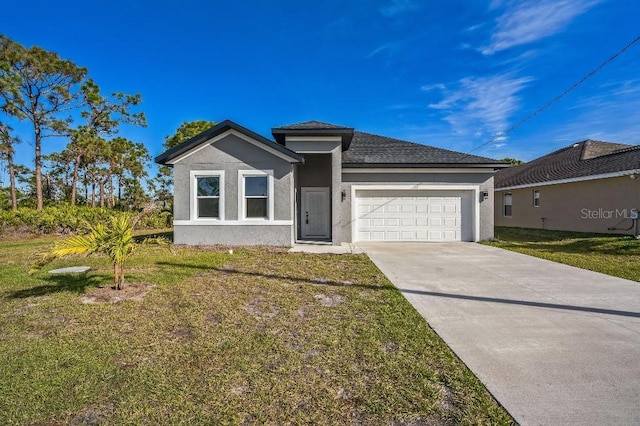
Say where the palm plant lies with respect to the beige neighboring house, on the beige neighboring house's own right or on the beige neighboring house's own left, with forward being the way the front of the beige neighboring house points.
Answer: on the beige neighboring house's own right

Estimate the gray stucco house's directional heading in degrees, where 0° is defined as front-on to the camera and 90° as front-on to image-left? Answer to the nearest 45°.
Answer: approximately 0°

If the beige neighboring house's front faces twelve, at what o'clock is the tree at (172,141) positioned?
The tree is roughly at 4 o'clock from the beige neighboring house.

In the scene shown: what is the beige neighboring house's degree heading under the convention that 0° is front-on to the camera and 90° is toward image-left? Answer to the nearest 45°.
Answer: approximately 315°

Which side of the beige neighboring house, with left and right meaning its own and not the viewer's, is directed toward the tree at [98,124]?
right

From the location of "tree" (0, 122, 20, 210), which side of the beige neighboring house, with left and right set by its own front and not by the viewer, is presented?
right
